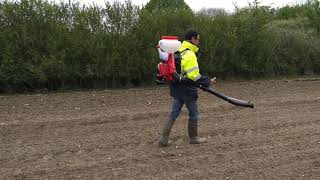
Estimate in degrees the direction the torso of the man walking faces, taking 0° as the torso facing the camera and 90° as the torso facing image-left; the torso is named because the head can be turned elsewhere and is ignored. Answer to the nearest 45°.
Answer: approximately 270°

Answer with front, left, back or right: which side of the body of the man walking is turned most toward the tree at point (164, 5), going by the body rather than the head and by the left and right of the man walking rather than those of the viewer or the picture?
left
